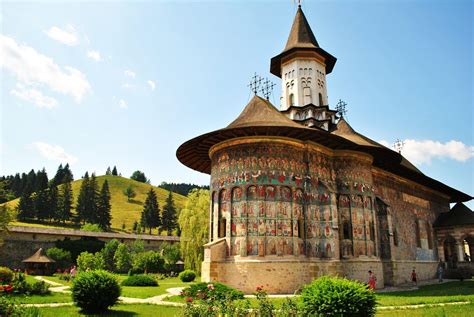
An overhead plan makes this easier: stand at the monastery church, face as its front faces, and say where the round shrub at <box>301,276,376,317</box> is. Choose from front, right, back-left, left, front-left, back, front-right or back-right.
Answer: back-right

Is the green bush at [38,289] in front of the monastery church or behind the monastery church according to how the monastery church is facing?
behind

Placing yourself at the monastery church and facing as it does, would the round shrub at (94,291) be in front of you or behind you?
behind

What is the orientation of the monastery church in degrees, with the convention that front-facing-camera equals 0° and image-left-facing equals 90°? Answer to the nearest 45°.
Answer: approximately 225°

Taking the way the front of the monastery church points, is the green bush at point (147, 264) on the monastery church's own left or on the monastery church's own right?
on the monastery church's own left
